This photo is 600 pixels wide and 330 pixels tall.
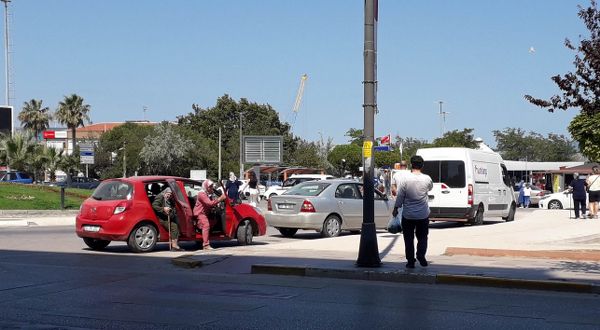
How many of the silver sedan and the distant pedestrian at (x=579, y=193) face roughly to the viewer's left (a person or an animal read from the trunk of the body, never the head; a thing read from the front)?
0

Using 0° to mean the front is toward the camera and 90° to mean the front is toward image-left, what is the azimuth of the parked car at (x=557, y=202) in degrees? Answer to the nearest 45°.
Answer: approximately 90°

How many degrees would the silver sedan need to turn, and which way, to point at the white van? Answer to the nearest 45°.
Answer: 0° — it already faces it

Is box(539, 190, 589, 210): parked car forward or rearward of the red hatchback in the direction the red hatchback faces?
forward

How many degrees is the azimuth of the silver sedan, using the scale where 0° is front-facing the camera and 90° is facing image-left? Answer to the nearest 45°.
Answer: approximately 225°

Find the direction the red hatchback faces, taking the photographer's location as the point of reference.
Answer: facing away from the viewer and to the right of the viewer

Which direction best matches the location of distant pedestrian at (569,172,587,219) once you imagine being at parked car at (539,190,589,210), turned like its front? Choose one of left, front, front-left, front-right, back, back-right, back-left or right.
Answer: left

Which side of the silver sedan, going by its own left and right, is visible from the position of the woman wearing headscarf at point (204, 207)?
back

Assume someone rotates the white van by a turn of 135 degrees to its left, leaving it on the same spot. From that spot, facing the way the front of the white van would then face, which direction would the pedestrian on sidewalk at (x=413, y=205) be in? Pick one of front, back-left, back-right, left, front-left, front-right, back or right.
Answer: left
